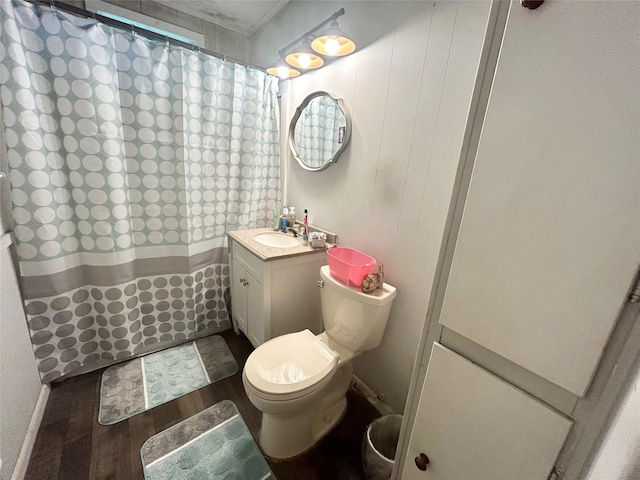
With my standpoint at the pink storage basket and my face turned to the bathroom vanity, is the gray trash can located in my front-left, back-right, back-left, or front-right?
back-left

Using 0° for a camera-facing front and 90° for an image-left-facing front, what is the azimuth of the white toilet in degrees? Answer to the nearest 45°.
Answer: approximately 45°

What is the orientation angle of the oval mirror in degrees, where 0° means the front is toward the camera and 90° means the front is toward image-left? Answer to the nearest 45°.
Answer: approximately 45°

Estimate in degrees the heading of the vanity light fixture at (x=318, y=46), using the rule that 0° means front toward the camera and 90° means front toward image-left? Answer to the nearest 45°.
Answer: approximately 45°

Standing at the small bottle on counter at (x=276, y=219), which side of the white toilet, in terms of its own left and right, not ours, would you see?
right

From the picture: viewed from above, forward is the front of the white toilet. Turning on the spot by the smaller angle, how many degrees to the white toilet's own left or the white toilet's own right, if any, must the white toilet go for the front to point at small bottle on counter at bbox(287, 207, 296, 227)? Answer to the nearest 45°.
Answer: approximately 135° to the white toilet's own right
